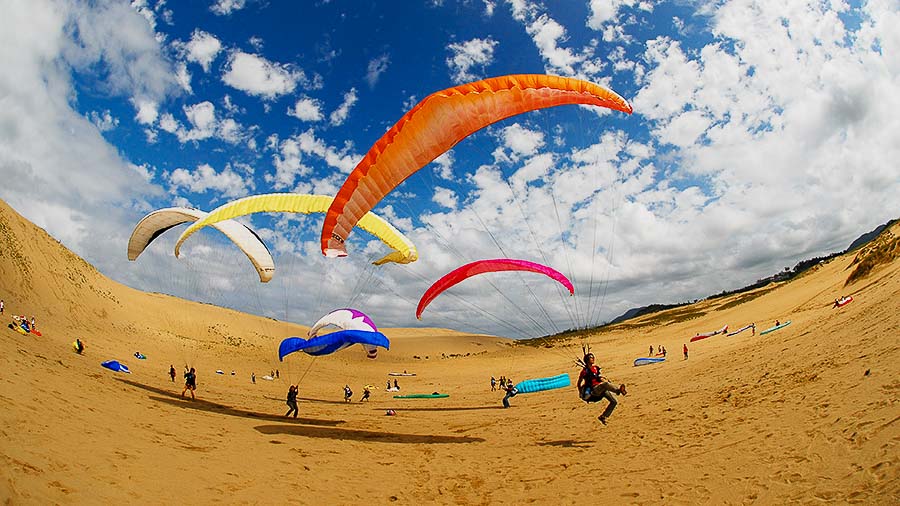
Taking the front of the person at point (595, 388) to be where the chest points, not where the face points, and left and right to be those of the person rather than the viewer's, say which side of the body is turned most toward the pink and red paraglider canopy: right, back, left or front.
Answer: back

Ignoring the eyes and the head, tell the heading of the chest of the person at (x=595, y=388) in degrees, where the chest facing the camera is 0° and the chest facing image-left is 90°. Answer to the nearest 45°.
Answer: approximately 315°
